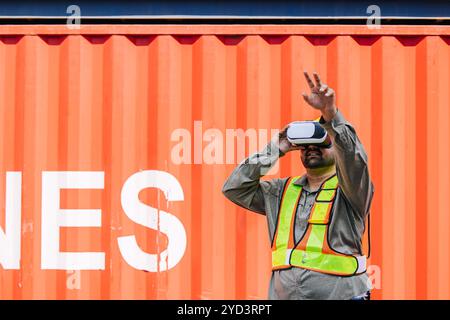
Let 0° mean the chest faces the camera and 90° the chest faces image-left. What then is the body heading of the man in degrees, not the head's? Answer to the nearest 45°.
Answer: approximately 45°
